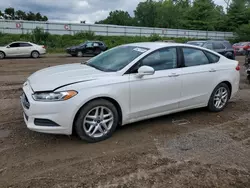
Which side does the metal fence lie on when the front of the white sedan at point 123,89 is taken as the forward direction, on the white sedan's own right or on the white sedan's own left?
on the white sedan's own right

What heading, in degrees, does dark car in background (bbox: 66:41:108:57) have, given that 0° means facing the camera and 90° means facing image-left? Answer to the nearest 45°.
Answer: approximately 45°

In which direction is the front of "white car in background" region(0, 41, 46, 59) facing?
to the viewer's left

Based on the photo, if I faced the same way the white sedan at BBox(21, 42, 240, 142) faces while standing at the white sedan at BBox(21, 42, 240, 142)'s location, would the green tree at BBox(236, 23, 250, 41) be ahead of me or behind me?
behind

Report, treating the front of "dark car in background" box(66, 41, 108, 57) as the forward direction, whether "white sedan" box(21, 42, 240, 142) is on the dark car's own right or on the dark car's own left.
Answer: on the dark car's own left

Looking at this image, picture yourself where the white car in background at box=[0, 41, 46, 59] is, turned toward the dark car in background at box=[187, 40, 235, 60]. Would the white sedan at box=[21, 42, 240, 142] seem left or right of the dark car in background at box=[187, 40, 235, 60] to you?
right

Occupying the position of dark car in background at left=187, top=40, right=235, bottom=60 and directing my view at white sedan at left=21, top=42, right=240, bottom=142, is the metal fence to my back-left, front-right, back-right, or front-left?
back-right
